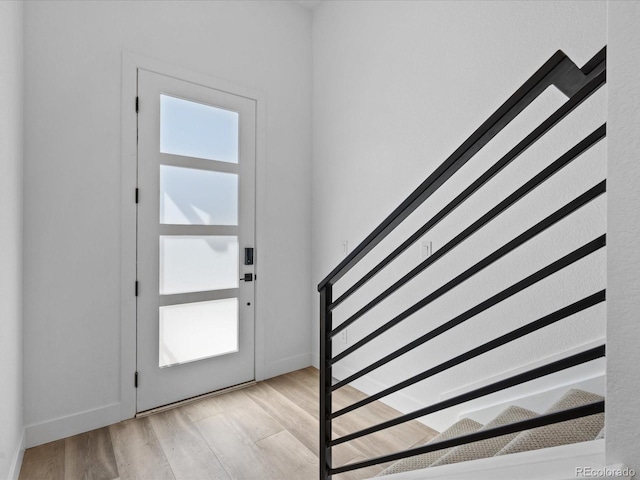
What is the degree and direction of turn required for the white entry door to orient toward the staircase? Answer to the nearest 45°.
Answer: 0° — it already faces it

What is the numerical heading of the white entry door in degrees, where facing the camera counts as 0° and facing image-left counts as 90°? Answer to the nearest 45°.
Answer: approximately 315°
